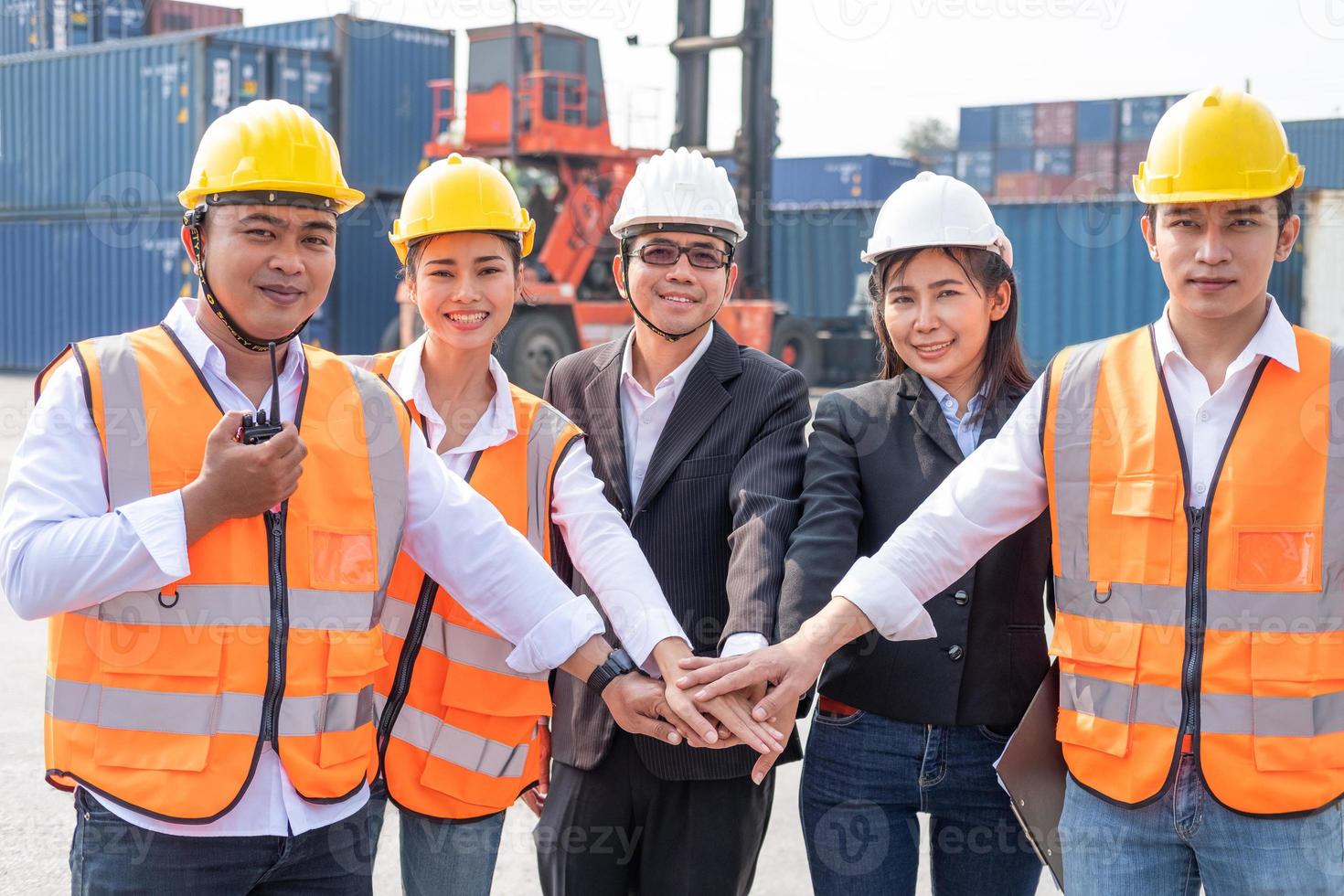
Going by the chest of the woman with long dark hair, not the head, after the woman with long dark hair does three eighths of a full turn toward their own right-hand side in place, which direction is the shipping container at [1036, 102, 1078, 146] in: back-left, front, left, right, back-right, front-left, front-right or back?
front-right

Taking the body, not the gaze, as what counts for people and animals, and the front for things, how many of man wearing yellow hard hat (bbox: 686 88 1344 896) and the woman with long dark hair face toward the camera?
2

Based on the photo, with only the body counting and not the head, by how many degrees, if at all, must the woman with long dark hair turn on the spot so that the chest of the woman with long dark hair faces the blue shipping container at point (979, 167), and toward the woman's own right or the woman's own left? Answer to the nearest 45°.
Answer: approximately 180°

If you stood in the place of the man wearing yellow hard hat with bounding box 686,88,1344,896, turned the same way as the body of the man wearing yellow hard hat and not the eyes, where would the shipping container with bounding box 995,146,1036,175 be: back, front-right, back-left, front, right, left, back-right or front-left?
back

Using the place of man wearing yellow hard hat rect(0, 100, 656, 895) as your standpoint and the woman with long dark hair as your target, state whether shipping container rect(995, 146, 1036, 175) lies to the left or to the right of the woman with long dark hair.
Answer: left

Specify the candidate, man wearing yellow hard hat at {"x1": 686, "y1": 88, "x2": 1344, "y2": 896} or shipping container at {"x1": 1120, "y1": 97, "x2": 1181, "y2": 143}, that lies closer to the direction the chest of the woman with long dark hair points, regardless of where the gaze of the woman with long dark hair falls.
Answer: the man wearing yellow hard hat

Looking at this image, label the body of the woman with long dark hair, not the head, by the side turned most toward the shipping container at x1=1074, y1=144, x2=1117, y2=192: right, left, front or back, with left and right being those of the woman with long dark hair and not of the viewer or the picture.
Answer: back

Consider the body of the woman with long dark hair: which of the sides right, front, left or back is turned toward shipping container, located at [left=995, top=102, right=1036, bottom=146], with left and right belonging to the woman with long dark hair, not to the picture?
back

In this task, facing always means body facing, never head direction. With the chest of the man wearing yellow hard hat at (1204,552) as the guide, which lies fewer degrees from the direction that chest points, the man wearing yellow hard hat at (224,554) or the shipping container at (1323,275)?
the man wearing yellow hard hat

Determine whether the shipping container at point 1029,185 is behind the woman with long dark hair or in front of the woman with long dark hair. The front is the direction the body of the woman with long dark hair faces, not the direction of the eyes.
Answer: behind

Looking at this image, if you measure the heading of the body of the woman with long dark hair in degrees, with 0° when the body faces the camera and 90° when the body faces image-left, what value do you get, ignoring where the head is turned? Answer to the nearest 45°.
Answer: approximately 0°

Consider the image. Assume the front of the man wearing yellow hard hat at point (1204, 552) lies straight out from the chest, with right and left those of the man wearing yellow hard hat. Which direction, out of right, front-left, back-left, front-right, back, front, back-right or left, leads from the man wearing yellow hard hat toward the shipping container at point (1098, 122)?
back

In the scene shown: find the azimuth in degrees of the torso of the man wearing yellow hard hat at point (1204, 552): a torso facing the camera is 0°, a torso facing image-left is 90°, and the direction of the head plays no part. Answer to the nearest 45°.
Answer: approximately 0°

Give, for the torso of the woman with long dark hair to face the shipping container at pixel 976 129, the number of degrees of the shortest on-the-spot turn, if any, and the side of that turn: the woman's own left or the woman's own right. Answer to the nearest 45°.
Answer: approximately 180°
